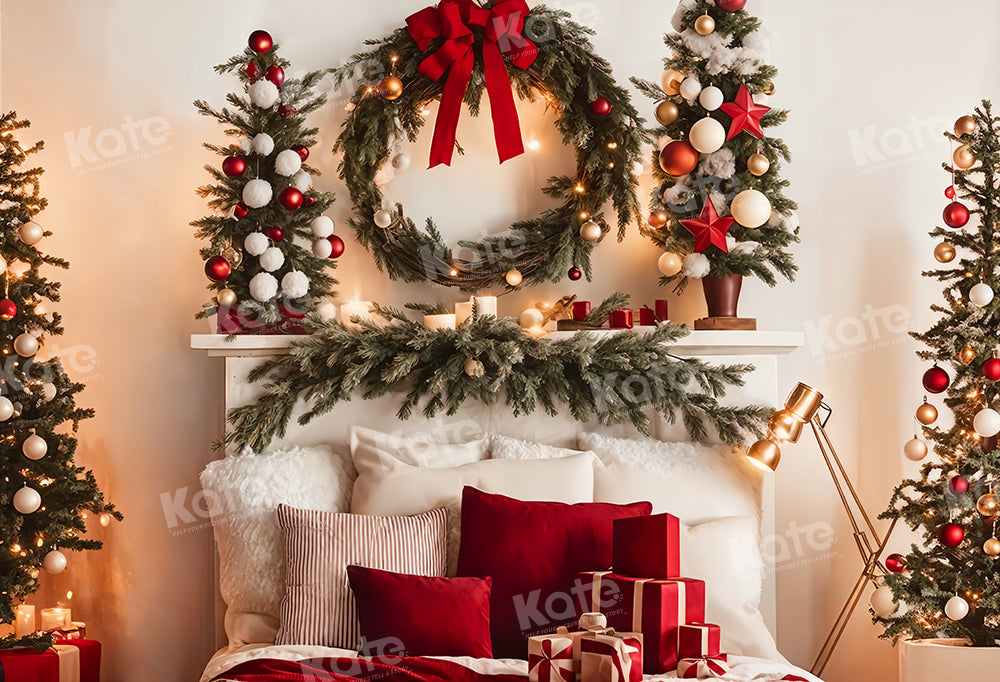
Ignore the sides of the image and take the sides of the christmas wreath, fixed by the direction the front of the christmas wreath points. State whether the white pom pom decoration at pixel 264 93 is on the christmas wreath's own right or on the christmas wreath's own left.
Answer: on the christmas wreath's own right

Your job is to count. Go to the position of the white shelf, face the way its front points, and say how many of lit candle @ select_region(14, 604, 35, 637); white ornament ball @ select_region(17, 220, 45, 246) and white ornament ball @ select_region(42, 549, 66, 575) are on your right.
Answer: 3

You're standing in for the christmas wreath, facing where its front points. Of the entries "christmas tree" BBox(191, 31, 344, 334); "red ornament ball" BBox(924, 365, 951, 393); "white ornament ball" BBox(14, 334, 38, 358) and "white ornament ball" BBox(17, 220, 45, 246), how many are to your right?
3

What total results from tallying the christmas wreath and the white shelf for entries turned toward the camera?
2

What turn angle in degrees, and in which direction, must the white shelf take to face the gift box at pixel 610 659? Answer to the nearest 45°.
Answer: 0° — it already faces it

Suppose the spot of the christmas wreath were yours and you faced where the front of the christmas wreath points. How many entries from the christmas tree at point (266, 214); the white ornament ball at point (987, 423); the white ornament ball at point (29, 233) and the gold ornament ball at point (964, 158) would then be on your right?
2

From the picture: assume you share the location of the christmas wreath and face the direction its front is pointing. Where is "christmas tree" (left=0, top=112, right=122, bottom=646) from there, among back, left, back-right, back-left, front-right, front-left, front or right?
right

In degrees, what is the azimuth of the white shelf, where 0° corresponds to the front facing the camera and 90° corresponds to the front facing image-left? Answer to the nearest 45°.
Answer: approximately 0°

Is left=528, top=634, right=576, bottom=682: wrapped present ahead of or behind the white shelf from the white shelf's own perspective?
ahead
